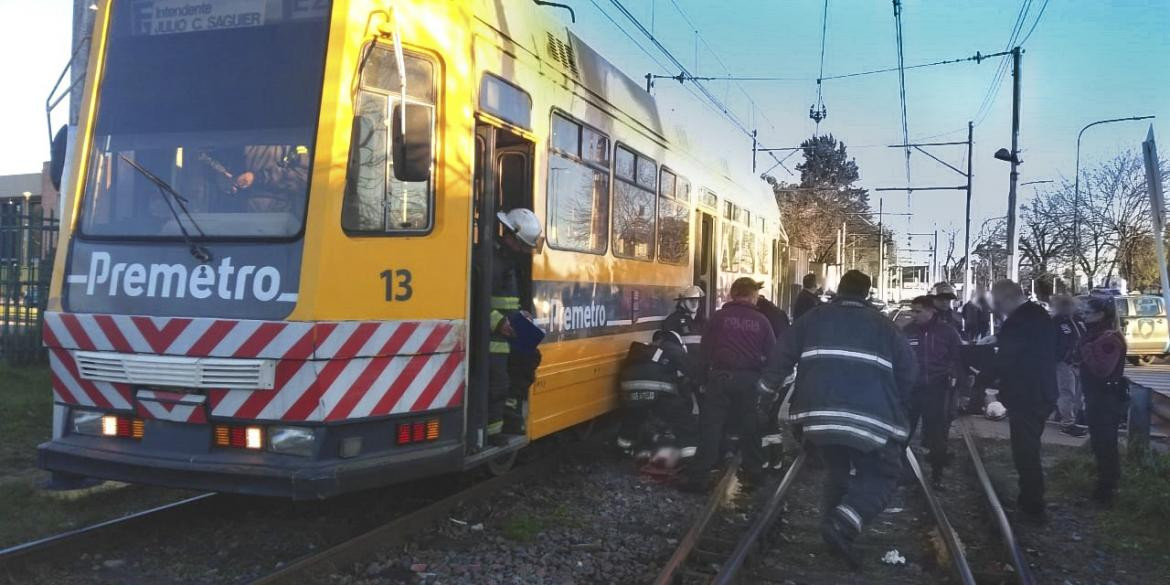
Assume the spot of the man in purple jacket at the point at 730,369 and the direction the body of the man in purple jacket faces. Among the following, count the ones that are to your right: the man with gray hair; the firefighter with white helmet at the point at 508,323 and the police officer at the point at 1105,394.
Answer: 2

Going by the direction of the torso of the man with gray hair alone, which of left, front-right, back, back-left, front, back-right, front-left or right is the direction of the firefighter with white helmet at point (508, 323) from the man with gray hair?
front-left

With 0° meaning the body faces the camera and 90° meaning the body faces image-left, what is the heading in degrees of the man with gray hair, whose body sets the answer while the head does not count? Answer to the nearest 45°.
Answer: approximately 90°

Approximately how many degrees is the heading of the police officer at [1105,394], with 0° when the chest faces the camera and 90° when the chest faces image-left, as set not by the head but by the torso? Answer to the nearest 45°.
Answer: approximately 90°

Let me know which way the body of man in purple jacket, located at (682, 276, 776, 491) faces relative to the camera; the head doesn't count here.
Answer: away from the camera

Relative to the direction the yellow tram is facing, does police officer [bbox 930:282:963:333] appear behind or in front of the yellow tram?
behind

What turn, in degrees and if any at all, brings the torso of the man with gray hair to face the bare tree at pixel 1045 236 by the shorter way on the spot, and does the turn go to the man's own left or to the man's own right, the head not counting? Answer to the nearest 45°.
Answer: approximately 90° to the man's own right

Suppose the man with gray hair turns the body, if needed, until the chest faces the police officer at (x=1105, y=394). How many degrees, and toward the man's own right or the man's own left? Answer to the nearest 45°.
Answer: approximately 135° to the man's own right

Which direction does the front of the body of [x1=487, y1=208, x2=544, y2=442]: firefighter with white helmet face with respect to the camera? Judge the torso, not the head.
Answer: to the viewer's right

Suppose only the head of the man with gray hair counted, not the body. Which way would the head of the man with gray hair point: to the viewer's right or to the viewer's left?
to the viewer's left
